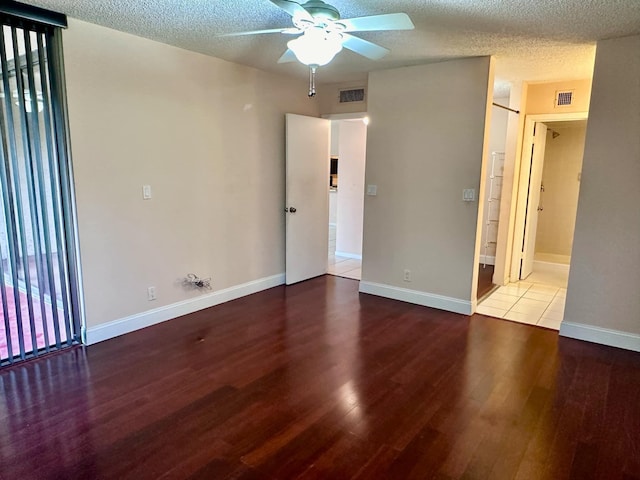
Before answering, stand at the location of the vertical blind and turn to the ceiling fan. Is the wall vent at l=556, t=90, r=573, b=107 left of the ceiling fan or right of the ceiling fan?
left

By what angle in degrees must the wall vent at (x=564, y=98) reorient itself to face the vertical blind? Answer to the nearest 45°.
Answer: approximately 45° to its right

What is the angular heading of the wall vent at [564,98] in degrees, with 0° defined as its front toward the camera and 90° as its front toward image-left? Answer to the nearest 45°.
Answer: approximately 0°

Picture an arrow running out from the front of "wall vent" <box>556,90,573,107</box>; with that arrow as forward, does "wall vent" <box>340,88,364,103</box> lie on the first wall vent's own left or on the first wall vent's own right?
on the first wall vent's own right

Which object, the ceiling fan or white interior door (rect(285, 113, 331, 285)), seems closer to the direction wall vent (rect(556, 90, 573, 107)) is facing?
the ceiling fan

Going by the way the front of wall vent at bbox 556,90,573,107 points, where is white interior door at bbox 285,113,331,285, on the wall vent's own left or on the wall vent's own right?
on the wall vent's own right
